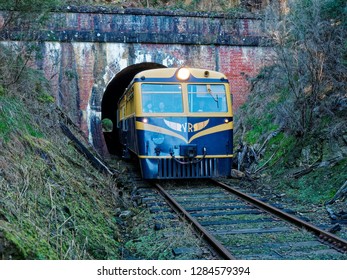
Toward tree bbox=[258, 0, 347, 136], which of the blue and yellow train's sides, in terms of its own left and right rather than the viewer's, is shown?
left

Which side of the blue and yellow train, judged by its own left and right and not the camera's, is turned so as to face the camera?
front
